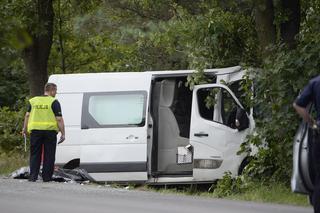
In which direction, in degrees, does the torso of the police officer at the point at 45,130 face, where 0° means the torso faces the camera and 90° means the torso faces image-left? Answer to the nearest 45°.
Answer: approximately 180°

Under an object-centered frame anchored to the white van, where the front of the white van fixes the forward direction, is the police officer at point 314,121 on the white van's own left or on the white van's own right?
on the white van's own right

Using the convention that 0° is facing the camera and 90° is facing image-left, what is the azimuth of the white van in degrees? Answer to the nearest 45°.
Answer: approximately 270°

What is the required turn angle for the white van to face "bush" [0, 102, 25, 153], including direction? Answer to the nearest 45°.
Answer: approximately 135° to its left

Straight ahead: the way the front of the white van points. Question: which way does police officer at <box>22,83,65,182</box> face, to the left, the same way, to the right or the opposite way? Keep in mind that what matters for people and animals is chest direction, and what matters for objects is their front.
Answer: to the left
